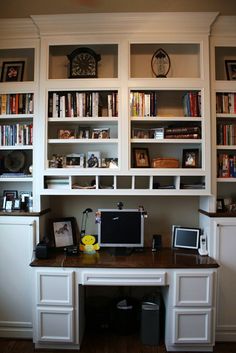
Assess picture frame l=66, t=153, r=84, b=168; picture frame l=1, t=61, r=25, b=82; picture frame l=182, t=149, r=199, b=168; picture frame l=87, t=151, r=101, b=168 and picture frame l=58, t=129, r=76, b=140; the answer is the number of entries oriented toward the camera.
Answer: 5

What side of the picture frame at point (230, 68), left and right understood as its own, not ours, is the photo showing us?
front

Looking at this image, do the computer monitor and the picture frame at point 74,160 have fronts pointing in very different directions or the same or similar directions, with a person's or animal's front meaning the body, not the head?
same or similar directions

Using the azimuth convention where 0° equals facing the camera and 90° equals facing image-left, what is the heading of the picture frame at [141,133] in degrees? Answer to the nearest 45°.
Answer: approximately 0°

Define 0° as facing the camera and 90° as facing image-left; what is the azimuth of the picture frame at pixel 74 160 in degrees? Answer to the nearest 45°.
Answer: approximately 0°

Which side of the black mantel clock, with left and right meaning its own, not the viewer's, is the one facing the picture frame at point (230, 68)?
left

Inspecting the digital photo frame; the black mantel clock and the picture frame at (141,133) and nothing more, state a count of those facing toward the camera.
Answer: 3

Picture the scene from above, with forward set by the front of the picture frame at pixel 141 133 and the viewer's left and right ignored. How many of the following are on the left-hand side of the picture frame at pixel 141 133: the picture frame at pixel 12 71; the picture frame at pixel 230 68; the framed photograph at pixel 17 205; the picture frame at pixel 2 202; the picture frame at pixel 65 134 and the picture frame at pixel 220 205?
2

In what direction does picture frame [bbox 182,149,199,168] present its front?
toward the camera

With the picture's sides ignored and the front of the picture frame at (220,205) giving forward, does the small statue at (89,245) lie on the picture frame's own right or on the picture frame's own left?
on the picture frame's own right

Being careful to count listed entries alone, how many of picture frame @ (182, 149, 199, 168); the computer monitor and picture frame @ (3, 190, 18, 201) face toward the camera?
3
